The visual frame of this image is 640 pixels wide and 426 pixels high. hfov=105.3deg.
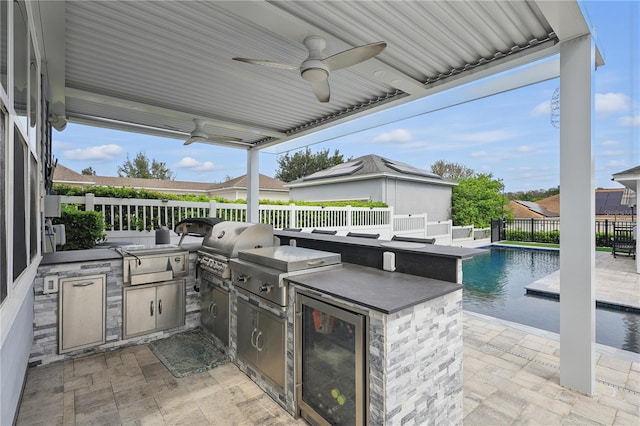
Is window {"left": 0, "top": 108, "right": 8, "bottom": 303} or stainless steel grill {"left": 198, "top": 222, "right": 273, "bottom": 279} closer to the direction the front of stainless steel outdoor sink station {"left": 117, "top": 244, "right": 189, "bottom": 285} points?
the window

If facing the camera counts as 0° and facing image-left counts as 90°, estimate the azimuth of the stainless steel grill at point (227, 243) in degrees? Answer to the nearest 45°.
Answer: approximately 45°

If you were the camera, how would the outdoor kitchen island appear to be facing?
facing the viewer and to the left of the viewer

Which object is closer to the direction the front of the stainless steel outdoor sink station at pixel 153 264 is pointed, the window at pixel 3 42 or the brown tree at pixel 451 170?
the window

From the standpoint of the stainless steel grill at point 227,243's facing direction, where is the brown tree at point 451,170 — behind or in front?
behind

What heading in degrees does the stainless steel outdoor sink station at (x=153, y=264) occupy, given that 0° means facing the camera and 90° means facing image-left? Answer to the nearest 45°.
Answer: approximately 0°

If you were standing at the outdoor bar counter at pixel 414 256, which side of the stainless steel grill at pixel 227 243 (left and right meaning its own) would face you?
left

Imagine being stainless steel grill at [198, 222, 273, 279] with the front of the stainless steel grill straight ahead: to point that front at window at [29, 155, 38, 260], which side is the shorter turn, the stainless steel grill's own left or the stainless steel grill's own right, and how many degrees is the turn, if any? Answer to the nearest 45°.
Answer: approximately 45° to the stainless steel grill's own right

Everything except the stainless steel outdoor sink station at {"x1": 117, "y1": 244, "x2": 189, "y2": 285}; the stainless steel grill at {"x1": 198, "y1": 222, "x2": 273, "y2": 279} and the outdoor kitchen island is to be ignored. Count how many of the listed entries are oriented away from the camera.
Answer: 0

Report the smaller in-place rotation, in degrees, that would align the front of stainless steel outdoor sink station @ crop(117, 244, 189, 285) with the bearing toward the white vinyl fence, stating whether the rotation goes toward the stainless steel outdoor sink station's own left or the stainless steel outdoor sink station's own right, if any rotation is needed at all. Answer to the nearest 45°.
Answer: approximately 135° to the stainless steel outdoor sink station's own left

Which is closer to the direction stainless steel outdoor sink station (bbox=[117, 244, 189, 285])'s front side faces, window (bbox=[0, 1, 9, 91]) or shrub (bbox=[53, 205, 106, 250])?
the window

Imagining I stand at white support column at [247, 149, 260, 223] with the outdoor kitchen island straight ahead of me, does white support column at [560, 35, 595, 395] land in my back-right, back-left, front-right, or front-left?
front-left

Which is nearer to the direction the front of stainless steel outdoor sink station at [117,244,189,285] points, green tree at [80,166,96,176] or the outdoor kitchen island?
the outdoor kitchen island
